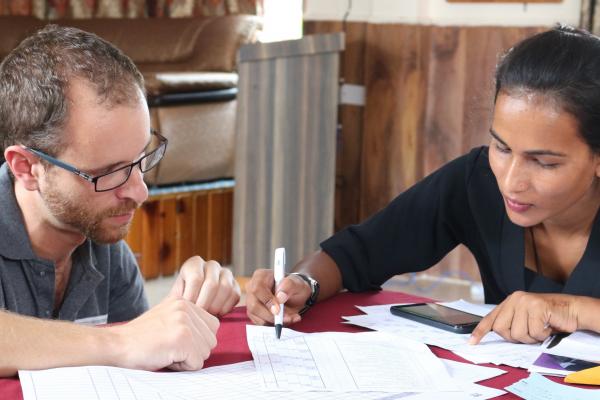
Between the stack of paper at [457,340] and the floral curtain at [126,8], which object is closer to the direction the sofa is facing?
the stack of paper

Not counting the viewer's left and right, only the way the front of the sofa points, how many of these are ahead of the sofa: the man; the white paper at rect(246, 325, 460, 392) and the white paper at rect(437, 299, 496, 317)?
3

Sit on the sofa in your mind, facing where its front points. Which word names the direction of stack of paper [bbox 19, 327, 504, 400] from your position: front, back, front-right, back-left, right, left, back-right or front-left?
front

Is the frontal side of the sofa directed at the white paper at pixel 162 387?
yes

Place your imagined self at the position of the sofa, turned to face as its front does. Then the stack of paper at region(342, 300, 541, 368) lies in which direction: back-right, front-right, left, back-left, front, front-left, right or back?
front

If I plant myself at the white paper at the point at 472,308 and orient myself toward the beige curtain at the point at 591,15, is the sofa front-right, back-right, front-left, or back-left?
front-left

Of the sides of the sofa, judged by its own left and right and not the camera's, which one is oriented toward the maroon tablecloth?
front

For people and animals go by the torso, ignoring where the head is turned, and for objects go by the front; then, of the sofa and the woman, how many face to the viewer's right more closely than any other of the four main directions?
0

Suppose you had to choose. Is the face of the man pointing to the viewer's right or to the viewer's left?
to the viewer's right

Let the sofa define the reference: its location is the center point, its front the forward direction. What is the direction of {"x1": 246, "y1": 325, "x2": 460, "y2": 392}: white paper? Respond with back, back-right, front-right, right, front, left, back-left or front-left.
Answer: front

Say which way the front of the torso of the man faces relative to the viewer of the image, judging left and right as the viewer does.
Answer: facing the viewer and to the right of the viewer

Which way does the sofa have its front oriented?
toward the camera

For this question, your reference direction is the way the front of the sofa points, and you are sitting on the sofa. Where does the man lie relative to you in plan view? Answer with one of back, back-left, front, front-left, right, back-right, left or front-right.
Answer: front

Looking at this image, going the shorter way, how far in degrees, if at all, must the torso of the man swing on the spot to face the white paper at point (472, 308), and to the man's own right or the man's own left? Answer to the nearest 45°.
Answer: approximately 45° to the man's own left

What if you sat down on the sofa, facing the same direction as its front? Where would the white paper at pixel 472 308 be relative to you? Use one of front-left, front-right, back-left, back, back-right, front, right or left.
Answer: front

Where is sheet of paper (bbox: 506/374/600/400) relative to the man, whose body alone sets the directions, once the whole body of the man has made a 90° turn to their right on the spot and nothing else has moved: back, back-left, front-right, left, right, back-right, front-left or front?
left

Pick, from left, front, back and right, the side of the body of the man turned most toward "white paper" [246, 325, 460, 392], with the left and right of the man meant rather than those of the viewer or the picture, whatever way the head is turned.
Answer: front
